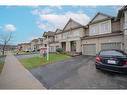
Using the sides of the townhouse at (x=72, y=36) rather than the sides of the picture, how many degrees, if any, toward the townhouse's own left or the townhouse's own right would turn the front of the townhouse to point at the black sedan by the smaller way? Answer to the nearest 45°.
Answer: approximately 45° to the townhouse's own left

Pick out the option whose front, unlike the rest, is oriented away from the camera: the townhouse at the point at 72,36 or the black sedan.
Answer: the black sedan

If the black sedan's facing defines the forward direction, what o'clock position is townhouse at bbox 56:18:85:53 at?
The townhouse is roughly at 11 o'clock from the black sedan.

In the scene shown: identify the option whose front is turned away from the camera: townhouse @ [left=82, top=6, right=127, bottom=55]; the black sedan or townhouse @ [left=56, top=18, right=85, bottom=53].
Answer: the black sedan

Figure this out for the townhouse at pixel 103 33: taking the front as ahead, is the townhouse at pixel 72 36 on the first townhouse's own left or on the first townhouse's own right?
on the first townhouse's own right

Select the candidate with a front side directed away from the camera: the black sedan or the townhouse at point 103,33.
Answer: the black sedan

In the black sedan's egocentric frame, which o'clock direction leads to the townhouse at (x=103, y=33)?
The townhouse is roughly at 12 o'clock from the black sedan.

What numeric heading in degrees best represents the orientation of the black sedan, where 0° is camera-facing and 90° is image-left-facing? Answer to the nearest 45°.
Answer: approximately 180°

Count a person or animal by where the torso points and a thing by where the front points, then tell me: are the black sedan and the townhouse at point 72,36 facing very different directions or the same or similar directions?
very different directions
